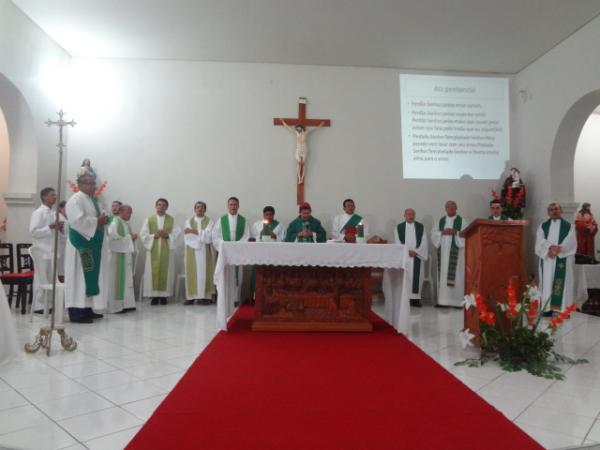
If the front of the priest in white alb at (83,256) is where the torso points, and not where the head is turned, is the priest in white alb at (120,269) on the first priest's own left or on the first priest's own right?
on the first priest's own left

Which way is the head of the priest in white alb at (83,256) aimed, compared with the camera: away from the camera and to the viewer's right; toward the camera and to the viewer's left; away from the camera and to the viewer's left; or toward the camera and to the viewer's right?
toward the camera and to the viewer's right

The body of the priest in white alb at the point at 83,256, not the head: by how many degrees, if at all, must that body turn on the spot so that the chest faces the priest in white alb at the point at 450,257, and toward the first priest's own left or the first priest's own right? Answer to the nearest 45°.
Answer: approximately 45° to the first priest's own left

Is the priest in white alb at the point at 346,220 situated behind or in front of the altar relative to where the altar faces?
behind

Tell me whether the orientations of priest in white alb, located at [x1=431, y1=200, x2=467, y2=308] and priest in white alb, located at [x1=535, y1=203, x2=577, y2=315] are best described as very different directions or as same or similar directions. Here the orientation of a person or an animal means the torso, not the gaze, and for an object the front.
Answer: same or similar directions

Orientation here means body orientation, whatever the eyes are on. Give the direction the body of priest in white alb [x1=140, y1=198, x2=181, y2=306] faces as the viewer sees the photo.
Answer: toward the camera

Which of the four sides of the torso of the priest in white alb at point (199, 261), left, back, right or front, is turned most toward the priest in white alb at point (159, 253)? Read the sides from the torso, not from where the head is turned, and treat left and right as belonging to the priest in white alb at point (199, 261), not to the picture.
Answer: right

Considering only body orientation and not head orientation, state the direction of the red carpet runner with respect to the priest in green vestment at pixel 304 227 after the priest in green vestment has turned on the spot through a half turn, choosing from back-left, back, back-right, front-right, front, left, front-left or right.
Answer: back

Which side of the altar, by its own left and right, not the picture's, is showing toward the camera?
front

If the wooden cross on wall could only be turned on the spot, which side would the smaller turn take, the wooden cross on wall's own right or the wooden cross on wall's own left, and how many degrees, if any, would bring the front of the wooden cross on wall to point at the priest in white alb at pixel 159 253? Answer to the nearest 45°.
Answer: approximately 90° to the wooden cross on wall's own right

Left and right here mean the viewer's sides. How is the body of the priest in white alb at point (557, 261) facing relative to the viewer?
facing the viewer
